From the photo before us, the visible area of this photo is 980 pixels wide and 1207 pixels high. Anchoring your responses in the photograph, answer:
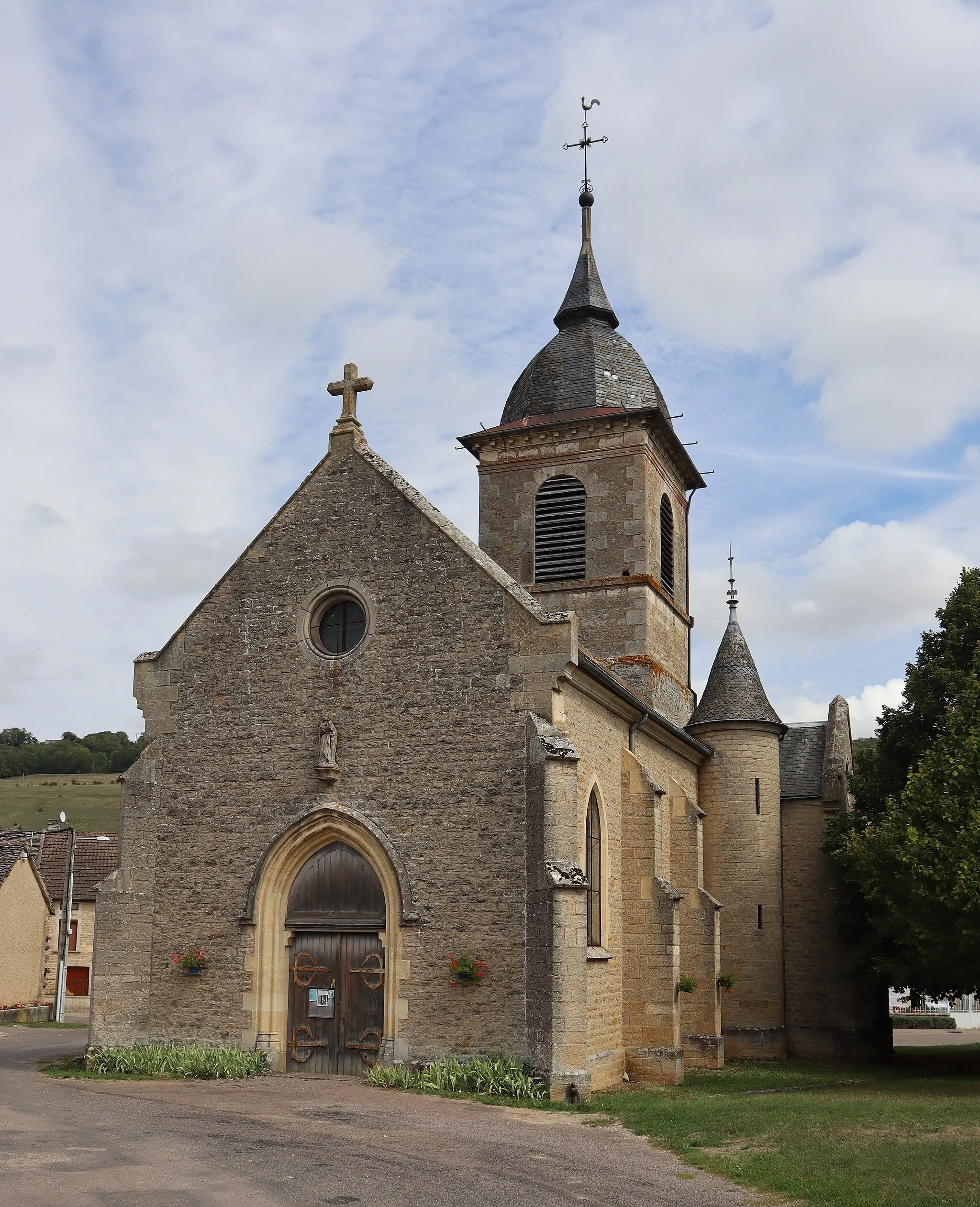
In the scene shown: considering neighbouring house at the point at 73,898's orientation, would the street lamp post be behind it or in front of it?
in front

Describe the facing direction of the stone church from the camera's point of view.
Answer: facing the viewer and to the left of the viewer

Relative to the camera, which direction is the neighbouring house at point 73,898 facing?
toward the camera

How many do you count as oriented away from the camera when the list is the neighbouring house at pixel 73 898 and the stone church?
0

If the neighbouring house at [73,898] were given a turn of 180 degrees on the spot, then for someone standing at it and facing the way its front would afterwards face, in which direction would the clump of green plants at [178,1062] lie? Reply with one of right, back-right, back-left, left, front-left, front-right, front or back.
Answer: back

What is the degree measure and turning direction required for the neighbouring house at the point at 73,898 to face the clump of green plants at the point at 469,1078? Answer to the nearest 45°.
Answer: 0° — it already faces it

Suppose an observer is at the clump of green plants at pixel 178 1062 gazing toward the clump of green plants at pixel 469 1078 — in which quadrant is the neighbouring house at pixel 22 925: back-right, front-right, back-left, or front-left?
back-left

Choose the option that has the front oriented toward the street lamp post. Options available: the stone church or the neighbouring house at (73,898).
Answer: the neighbouring house
